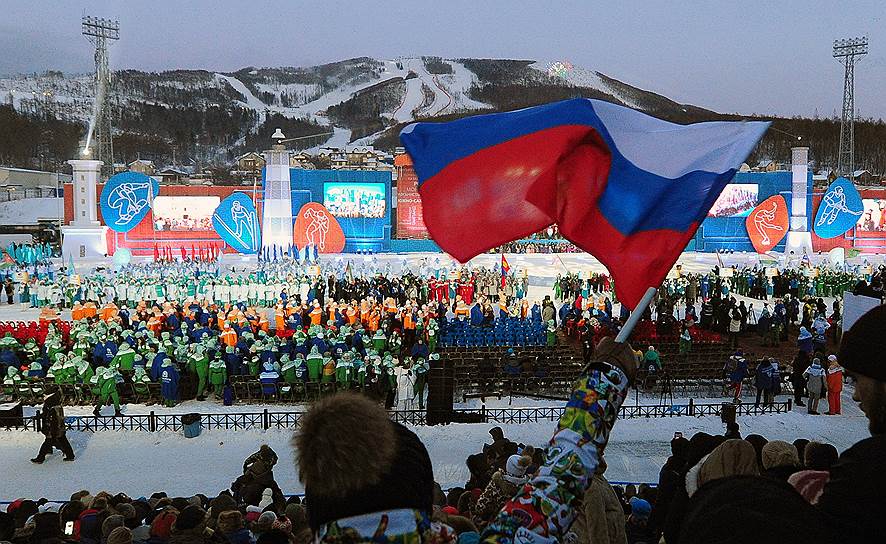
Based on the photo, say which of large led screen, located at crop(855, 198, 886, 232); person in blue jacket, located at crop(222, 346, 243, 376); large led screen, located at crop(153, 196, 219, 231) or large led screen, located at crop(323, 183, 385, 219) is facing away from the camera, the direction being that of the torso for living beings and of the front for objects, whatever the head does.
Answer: the person in blue jacket

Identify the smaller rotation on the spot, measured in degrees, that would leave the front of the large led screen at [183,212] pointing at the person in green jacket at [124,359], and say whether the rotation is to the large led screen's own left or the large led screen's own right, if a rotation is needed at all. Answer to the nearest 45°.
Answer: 0° — it already faces them

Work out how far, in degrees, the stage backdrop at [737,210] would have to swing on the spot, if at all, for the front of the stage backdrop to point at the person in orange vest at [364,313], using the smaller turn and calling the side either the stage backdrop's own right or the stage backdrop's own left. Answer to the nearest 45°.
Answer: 0° — it already faces them

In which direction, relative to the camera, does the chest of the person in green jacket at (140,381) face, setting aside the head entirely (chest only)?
away from the camera

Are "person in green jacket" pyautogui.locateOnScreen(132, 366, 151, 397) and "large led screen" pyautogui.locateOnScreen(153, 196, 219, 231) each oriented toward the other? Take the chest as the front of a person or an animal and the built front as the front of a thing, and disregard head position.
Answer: yes

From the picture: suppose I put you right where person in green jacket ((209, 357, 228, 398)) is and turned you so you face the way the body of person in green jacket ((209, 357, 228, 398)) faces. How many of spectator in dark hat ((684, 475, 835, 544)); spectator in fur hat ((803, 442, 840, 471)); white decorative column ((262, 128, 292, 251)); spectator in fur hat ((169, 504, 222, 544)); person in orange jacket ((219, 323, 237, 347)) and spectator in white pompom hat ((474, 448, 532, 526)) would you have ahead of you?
2

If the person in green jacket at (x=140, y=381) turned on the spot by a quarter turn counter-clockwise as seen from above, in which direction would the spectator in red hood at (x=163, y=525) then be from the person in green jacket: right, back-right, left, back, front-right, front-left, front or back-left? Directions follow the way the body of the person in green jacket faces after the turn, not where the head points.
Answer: left

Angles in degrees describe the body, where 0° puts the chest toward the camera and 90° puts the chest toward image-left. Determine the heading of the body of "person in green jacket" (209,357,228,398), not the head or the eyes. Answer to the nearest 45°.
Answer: approximately 180°

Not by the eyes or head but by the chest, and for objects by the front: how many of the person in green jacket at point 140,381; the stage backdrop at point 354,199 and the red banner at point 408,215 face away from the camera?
1

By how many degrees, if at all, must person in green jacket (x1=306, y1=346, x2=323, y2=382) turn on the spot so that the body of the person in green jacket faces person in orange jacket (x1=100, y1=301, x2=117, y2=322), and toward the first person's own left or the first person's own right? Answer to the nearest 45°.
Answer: approximately 45° to the first person's own left

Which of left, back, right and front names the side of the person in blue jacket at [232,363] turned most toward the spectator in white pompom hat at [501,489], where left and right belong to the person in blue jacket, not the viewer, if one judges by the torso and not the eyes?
back

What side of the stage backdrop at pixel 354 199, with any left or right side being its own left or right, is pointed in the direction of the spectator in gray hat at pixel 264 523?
front

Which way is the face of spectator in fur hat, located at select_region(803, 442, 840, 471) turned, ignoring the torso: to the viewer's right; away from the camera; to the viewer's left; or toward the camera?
away from the camera

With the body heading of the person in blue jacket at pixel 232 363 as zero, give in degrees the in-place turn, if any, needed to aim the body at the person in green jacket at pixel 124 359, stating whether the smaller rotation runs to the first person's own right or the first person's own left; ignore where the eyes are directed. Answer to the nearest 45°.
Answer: approximately 90° to the first person's own left

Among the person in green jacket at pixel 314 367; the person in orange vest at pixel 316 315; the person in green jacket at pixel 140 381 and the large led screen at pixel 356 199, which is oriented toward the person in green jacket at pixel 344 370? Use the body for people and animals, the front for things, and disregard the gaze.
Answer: the large led screen

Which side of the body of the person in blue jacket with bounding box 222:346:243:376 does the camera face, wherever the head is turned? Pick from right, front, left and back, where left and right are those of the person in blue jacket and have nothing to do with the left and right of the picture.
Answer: back

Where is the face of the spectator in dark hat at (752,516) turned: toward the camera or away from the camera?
away from the camera
